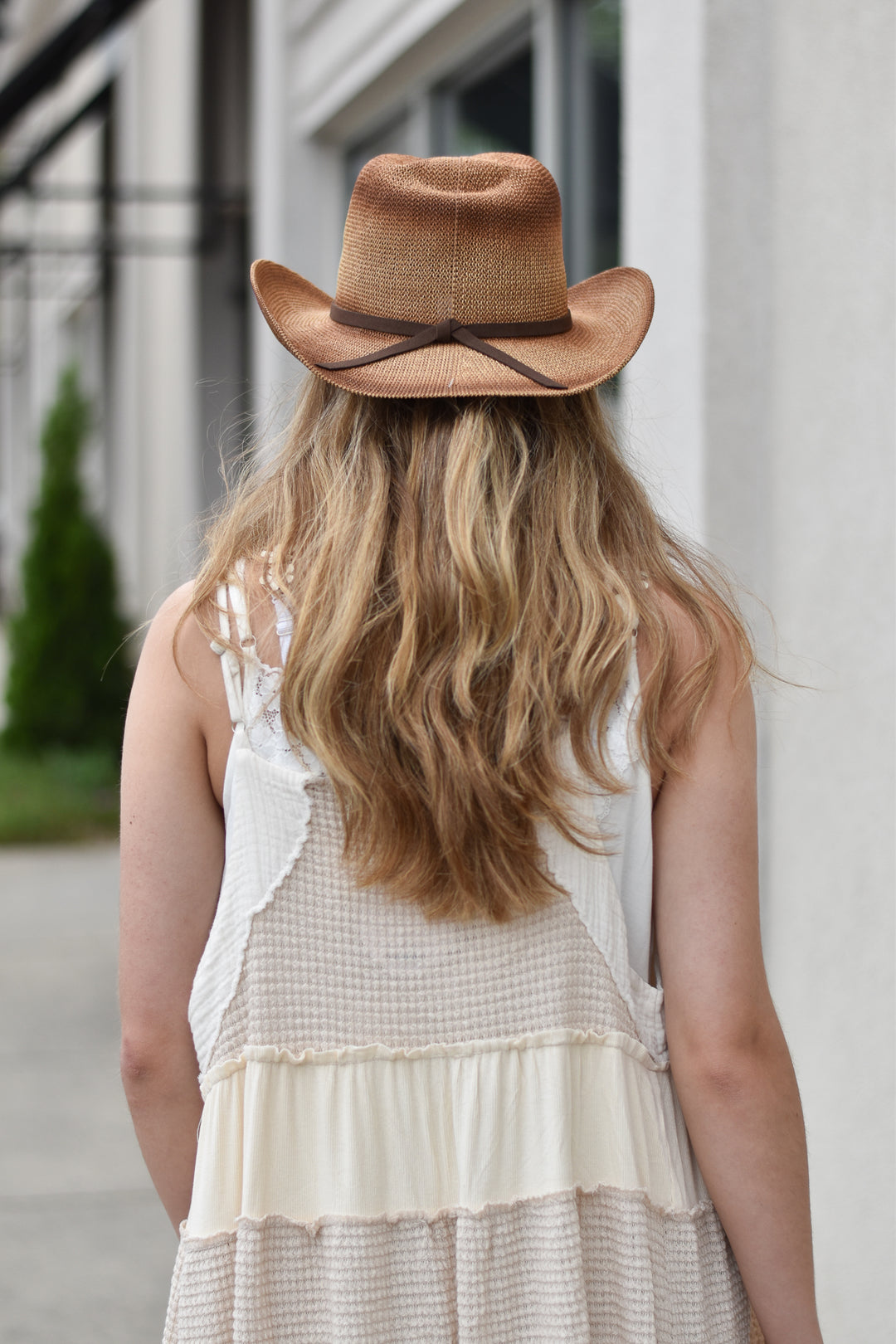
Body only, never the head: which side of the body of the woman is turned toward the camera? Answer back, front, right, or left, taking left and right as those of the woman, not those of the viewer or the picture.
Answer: back

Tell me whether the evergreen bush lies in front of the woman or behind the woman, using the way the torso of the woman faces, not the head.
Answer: in front

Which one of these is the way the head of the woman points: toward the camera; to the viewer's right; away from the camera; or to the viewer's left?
away from the camera

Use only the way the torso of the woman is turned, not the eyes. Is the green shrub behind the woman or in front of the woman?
in front
